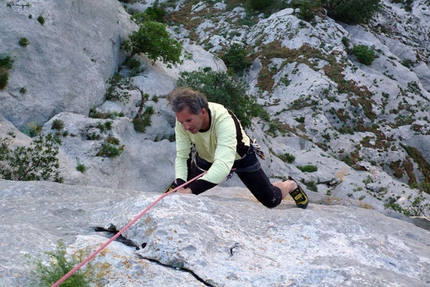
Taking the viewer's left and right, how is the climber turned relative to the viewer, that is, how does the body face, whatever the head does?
facing the viewer and to the left of the viewer

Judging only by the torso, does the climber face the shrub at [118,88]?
no

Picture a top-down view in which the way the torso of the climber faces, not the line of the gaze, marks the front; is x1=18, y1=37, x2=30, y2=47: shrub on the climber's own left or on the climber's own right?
on the climber's own right

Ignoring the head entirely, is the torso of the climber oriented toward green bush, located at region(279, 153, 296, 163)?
no

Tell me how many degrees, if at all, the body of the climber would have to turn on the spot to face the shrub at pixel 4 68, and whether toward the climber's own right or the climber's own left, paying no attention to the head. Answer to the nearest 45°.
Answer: approximately 90° to the climber's own right

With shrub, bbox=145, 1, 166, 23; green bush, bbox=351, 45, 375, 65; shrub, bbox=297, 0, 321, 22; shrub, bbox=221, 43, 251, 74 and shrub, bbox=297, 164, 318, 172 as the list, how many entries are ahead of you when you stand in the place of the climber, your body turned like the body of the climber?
0

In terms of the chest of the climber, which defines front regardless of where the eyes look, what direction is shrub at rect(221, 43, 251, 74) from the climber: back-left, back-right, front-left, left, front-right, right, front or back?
back-right

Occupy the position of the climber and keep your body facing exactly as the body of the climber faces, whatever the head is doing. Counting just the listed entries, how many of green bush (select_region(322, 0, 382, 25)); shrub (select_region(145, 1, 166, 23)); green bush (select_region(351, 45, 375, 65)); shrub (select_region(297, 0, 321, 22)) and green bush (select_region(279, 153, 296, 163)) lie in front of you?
0

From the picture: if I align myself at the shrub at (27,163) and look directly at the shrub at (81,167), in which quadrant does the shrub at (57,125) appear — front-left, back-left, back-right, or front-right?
front-left

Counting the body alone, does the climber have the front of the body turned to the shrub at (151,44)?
no

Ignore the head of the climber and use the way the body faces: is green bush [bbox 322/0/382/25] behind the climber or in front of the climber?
behind

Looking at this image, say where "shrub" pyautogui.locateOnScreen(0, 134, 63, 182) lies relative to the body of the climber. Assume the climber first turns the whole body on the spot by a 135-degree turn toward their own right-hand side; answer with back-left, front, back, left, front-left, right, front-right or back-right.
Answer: front-left

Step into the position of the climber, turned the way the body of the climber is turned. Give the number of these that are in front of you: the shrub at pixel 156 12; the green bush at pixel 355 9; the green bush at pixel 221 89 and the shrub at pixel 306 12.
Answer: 0

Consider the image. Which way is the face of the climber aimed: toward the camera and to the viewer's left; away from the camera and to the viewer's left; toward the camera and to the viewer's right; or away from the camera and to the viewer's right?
toward the camera and to the viewer's left

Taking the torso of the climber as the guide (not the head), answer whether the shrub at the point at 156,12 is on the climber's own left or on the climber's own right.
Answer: on the climber's own right
